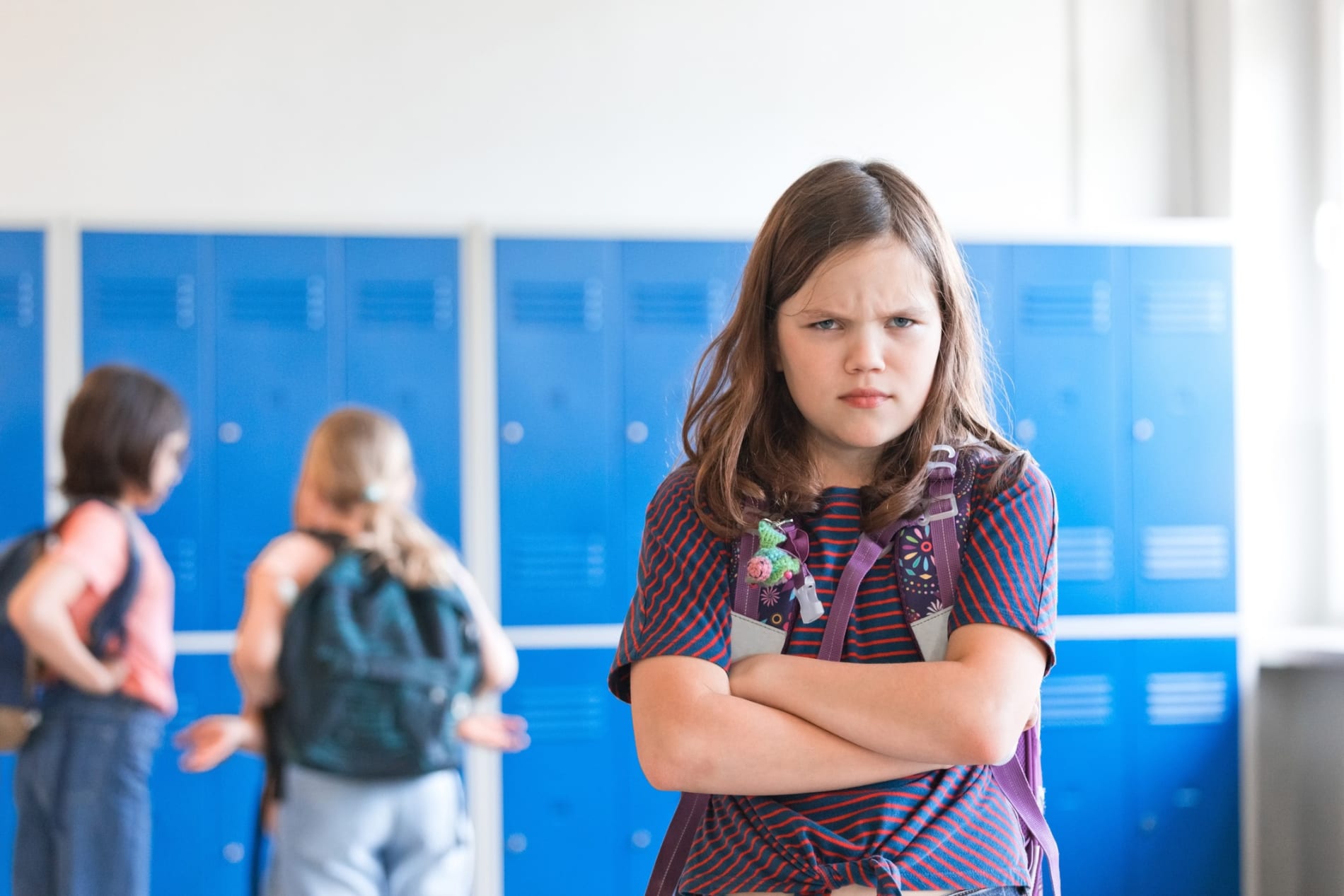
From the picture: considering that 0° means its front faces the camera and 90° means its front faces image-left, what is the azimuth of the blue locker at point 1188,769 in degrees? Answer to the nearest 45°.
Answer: approximately 0°

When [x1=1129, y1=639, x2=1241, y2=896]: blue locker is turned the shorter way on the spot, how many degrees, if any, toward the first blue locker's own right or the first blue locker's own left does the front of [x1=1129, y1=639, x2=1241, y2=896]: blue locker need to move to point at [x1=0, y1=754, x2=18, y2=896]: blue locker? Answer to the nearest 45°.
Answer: approximately 45° to the first blue locker's own right
